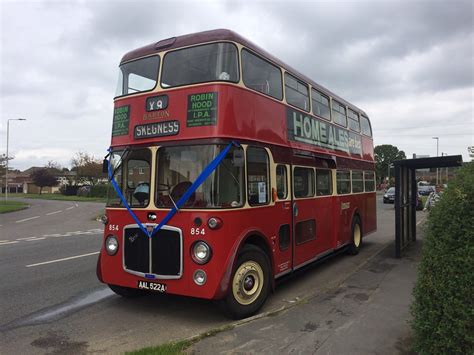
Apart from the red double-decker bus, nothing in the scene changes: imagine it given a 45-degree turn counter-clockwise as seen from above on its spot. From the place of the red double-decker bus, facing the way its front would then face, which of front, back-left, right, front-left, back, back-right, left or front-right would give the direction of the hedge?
front-left

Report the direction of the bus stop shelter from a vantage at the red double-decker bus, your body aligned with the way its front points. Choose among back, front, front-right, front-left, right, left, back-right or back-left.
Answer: back

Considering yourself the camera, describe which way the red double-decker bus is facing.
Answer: facing the viewer and to the left of the viewer
